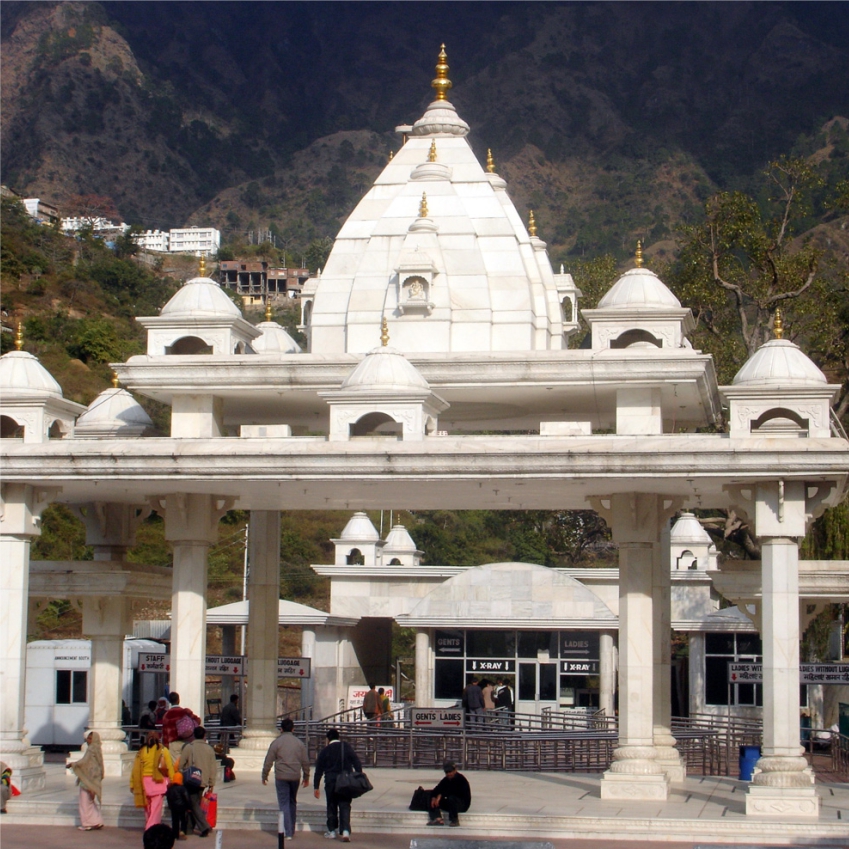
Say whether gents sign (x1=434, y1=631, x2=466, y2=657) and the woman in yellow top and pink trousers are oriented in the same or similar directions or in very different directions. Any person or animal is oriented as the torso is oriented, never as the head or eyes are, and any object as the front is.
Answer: very different directions

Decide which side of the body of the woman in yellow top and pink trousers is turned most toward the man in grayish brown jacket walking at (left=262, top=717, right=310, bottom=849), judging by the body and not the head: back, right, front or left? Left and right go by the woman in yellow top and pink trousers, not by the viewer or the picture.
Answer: right

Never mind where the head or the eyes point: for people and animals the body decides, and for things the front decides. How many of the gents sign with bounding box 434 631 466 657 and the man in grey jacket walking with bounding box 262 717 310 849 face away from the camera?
1

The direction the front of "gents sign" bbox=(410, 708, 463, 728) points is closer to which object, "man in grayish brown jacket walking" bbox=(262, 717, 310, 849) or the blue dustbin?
the man in grayish brown jacket walking

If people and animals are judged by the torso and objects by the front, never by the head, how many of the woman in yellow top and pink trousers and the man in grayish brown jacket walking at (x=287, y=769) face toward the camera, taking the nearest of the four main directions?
0

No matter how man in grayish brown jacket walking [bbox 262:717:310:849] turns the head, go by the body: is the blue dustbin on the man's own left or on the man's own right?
on the man's own right

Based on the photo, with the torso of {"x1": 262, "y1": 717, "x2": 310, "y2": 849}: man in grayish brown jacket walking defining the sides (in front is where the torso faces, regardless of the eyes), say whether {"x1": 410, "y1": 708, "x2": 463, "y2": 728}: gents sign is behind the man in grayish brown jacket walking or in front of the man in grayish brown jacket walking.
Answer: in front

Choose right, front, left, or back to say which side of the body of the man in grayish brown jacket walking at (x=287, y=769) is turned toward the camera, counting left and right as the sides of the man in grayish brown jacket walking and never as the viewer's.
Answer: back

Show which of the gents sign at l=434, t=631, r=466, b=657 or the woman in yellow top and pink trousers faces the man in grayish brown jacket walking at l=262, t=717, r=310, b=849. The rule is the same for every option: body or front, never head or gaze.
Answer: the gents sign

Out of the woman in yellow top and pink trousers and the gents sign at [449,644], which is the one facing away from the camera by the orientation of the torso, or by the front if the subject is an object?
the woman in yellow top and pink trousers

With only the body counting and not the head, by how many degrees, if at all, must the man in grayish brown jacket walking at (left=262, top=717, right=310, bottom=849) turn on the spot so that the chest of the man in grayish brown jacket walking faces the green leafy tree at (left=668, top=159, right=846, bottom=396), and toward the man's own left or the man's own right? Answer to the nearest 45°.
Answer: approximately 45° to the man's own right

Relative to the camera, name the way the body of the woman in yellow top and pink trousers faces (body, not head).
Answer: away from the camera
